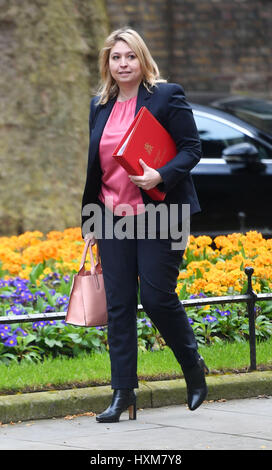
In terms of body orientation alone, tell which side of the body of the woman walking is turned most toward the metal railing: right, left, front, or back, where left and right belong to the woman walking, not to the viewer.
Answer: back

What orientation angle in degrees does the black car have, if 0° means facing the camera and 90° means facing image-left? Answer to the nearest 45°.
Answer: approximately 270°

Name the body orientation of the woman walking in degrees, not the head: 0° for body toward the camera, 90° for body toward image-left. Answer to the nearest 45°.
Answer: approximately 45°
